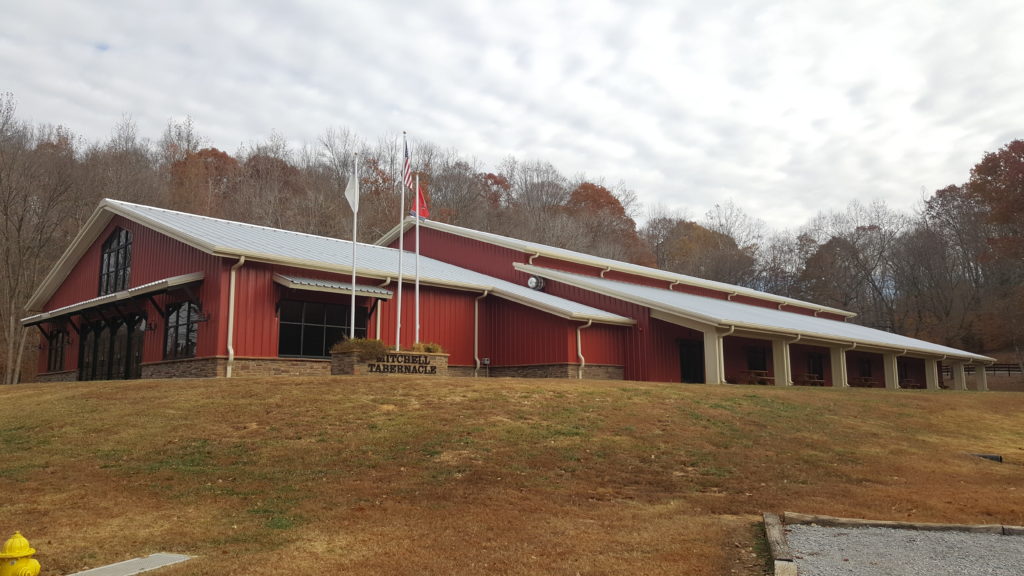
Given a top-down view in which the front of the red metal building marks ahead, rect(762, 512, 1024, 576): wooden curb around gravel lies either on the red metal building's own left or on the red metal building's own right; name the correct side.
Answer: on the red metal building's own left

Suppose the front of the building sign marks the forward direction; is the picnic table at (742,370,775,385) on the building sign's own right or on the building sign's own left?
on the building sign's own left

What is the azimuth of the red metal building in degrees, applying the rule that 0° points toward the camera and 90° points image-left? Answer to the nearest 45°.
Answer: approximately 45°

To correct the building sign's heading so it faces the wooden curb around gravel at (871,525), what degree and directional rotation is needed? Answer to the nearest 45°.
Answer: approximately 45° to its left

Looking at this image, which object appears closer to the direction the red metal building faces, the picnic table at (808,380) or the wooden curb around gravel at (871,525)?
the wooden curb around gravel

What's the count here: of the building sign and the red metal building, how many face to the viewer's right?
0

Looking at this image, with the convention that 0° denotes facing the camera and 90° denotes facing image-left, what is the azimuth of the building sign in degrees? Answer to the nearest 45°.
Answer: approximately 0°
